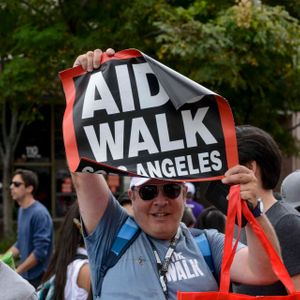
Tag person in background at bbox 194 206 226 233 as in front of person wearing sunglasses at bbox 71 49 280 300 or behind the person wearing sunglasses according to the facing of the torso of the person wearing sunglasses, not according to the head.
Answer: behind

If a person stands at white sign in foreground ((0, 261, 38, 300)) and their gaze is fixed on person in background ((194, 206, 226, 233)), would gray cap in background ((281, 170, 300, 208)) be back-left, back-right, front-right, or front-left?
front-right

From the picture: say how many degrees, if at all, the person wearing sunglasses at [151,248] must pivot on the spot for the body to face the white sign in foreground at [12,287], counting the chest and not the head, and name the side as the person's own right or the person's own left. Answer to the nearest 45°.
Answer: approximately 90° to the person's own right

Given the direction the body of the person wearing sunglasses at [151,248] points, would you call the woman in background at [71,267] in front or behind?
behind

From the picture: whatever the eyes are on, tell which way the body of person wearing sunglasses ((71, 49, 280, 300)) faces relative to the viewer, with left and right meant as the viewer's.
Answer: facing the viewer

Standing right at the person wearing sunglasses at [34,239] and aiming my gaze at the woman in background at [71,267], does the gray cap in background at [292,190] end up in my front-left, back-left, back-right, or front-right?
front-left

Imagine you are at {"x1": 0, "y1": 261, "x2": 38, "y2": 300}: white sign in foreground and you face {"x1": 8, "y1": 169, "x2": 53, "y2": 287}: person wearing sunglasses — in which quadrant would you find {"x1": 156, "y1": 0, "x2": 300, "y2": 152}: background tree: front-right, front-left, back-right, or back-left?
front-right

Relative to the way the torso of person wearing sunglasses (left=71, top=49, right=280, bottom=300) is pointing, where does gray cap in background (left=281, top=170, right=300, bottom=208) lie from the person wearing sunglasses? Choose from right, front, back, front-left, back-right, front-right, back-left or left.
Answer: back-left

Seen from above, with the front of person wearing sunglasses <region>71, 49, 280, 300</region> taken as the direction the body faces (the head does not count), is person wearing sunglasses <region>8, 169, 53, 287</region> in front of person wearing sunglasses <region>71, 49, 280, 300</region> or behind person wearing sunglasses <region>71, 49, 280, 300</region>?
behind

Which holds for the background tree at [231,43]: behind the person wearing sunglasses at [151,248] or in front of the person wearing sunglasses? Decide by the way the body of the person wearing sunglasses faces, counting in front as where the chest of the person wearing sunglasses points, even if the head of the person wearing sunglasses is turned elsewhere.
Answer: behind

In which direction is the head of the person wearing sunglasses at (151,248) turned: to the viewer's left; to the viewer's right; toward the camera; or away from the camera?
toward the camera
